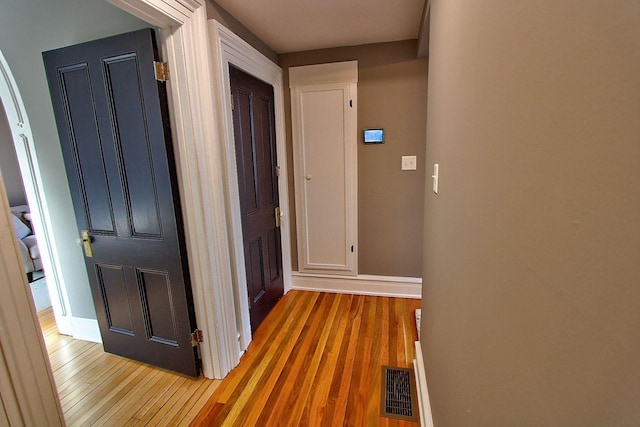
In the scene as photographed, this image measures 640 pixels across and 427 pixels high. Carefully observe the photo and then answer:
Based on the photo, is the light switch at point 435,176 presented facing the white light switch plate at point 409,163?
no

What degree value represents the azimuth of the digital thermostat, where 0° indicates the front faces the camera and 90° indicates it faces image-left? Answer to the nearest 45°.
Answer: approximately 0°

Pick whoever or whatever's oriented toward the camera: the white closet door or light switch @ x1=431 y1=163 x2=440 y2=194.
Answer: the white closet door

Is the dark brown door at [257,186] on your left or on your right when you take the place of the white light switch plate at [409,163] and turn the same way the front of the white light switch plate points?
on your right

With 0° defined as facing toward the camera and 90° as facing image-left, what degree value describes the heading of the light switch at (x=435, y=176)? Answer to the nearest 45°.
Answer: approximately 90°

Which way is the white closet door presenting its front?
toward the camera

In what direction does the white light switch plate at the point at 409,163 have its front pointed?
toward the camera

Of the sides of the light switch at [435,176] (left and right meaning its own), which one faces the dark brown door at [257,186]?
front

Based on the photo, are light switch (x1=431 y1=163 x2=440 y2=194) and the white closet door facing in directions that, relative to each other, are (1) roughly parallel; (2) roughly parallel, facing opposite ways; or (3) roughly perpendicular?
roughly perpendicular

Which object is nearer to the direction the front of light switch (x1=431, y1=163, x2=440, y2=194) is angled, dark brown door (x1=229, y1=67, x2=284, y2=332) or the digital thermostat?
the dark brown door

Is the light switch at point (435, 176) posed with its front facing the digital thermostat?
no

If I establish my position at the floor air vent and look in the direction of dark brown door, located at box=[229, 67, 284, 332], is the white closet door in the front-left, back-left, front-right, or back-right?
front-right

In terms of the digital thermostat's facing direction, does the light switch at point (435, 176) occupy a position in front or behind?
in front

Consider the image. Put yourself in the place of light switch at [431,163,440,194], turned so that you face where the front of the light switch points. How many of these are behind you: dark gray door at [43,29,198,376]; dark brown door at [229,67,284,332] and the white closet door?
0

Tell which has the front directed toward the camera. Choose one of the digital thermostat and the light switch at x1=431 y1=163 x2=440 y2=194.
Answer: the digital thermostat

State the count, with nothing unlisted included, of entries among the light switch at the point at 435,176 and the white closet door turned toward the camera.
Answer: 1

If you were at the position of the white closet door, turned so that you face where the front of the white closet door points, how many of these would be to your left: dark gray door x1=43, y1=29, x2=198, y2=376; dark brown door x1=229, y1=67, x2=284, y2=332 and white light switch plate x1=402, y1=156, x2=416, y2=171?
1
